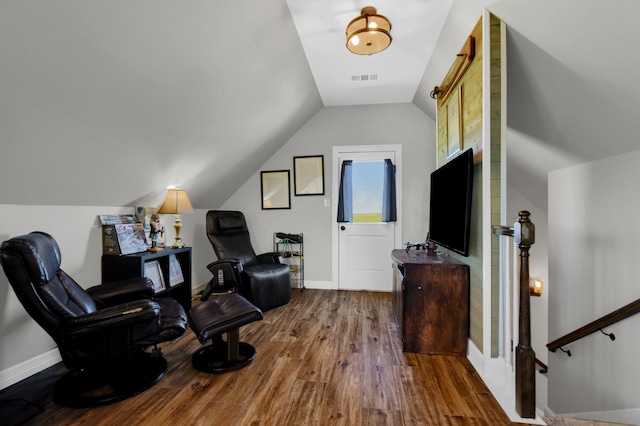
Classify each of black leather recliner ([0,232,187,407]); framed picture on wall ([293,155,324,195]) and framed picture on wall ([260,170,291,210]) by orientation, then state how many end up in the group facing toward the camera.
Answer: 2

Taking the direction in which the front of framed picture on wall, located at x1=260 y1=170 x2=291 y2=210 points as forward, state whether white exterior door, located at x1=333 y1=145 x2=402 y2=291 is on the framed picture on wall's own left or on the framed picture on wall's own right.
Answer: on the framed picture on wall's own left

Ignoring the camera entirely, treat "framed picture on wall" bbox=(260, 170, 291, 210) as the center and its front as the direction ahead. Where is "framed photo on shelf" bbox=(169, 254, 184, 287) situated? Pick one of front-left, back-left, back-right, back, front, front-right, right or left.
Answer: front-right

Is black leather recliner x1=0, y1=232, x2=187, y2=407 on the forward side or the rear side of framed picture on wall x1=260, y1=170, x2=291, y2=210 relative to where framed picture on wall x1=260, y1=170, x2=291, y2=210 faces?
on the forward side

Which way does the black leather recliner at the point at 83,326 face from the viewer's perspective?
to the viewer's right

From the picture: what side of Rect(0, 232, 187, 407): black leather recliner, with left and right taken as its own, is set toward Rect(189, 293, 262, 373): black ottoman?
front

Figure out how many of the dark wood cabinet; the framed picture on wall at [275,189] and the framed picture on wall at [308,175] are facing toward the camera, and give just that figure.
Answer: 2

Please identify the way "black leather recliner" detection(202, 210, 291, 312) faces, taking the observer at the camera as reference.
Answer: facing the viewer and to the right of the viewer

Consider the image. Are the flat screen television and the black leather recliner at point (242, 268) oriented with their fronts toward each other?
yes

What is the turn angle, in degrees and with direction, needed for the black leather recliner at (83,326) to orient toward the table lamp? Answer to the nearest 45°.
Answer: approximately 45° to its left

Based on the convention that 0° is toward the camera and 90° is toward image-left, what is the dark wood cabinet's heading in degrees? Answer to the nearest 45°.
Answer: approximately 90°
